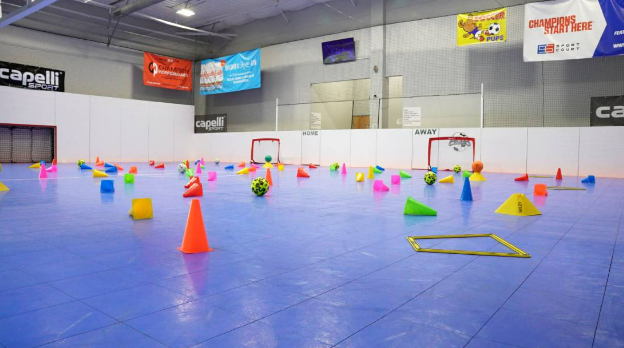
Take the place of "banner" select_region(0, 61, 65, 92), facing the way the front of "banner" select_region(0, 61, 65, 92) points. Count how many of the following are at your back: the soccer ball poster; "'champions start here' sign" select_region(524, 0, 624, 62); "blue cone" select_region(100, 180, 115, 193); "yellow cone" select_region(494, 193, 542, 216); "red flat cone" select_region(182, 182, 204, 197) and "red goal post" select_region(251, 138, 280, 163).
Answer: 0

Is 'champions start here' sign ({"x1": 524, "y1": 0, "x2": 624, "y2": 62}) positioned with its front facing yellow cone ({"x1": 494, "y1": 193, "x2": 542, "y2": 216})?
yes

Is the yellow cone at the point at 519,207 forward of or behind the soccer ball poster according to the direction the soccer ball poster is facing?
forward

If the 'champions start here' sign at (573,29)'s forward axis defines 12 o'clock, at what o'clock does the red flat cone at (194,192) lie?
The red flat cone is roughly at 1 o'clock from the 'champions start here' sign.

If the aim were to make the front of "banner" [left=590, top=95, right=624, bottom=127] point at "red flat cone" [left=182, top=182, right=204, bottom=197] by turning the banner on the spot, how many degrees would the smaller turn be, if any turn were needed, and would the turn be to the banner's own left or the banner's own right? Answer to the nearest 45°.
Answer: approximately 45° to the banner's own right

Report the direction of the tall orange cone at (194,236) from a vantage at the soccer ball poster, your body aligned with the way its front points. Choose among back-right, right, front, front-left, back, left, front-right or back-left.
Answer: front

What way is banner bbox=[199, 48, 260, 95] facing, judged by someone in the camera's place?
facing the viewer and to the left of the viewer

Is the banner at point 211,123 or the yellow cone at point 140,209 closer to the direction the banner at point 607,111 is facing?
the yellow cone

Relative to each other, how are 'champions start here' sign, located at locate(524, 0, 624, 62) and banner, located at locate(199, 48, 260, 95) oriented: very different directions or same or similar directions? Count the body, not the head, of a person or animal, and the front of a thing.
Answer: same or similar directions

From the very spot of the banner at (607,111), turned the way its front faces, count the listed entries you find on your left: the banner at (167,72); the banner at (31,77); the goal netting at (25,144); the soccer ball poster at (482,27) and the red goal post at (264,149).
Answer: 0

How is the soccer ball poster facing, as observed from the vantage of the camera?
facing the viewer

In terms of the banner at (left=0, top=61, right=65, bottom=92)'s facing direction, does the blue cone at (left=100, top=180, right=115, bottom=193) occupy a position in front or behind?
in front

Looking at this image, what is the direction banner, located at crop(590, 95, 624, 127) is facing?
toward the camera

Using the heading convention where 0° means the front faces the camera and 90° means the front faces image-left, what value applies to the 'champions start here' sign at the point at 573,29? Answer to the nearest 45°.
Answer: approximately 0°

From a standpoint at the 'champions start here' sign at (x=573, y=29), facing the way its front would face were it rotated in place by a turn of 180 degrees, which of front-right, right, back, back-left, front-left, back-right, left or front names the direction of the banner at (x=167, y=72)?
left
